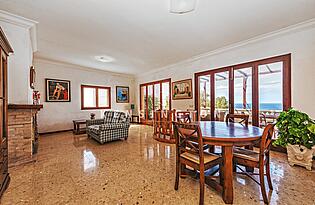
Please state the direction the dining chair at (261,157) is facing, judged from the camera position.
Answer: facing to the left of the viewer

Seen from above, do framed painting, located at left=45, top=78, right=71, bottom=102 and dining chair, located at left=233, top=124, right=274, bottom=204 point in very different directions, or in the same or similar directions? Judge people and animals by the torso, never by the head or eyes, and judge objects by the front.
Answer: very different directions

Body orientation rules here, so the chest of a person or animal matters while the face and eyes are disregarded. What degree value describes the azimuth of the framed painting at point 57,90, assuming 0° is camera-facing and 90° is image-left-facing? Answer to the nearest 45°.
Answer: approximately 0°

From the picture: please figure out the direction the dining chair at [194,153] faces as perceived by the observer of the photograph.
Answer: facing away from the viewer and to the right of the viewer

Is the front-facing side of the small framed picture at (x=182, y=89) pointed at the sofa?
yes

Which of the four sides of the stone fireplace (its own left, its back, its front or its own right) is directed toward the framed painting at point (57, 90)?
left

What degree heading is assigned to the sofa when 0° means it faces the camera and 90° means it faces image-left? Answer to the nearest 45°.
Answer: approximately 45°

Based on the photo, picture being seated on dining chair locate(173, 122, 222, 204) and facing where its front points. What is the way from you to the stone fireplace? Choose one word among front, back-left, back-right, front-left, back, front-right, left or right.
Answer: back-left

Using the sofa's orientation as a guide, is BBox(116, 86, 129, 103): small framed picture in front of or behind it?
behind

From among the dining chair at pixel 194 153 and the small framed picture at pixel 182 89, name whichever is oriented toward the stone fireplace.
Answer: the small framed picture
